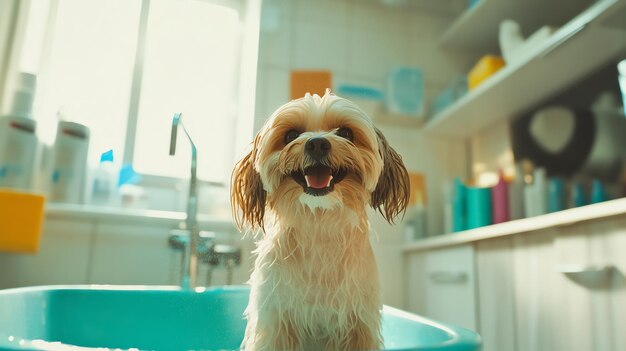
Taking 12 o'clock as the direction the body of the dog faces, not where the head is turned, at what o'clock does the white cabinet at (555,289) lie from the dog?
The white cabinet is roughly at 8 o'clock from the dog.

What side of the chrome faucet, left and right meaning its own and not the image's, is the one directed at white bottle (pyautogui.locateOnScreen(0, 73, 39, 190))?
right

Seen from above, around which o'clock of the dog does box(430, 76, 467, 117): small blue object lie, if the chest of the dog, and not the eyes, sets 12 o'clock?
The small blue object is roughly at 7 o'clock from the dog.

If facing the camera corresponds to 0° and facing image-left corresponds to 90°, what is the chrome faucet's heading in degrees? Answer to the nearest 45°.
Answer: approximately 45°

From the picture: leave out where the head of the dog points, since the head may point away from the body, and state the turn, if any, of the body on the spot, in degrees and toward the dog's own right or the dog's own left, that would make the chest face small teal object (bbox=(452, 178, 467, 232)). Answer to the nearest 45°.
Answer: approximately 135° to the dog's own left

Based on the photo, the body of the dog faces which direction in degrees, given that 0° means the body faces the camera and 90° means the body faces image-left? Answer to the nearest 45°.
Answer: approximately 0°

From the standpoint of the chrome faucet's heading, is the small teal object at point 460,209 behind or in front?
behind

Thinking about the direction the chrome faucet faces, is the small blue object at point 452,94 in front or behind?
behind

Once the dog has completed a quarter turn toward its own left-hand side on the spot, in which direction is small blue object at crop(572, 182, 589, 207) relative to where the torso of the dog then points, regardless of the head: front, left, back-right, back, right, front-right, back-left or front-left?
front-left

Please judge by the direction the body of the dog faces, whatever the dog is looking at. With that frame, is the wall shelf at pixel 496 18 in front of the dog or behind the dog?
behind

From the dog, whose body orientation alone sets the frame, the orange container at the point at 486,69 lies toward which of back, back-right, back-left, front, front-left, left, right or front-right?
back-left

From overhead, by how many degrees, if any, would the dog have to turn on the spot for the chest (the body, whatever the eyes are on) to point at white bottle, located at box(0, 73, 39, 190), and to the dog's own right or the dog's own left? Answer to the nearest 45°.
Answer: approximately 135° to the dog's own right

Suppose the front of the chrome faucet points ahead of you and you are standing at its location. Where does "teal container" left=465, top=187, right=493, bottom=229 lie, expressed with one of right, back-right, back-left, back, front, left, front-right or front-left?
back-left
